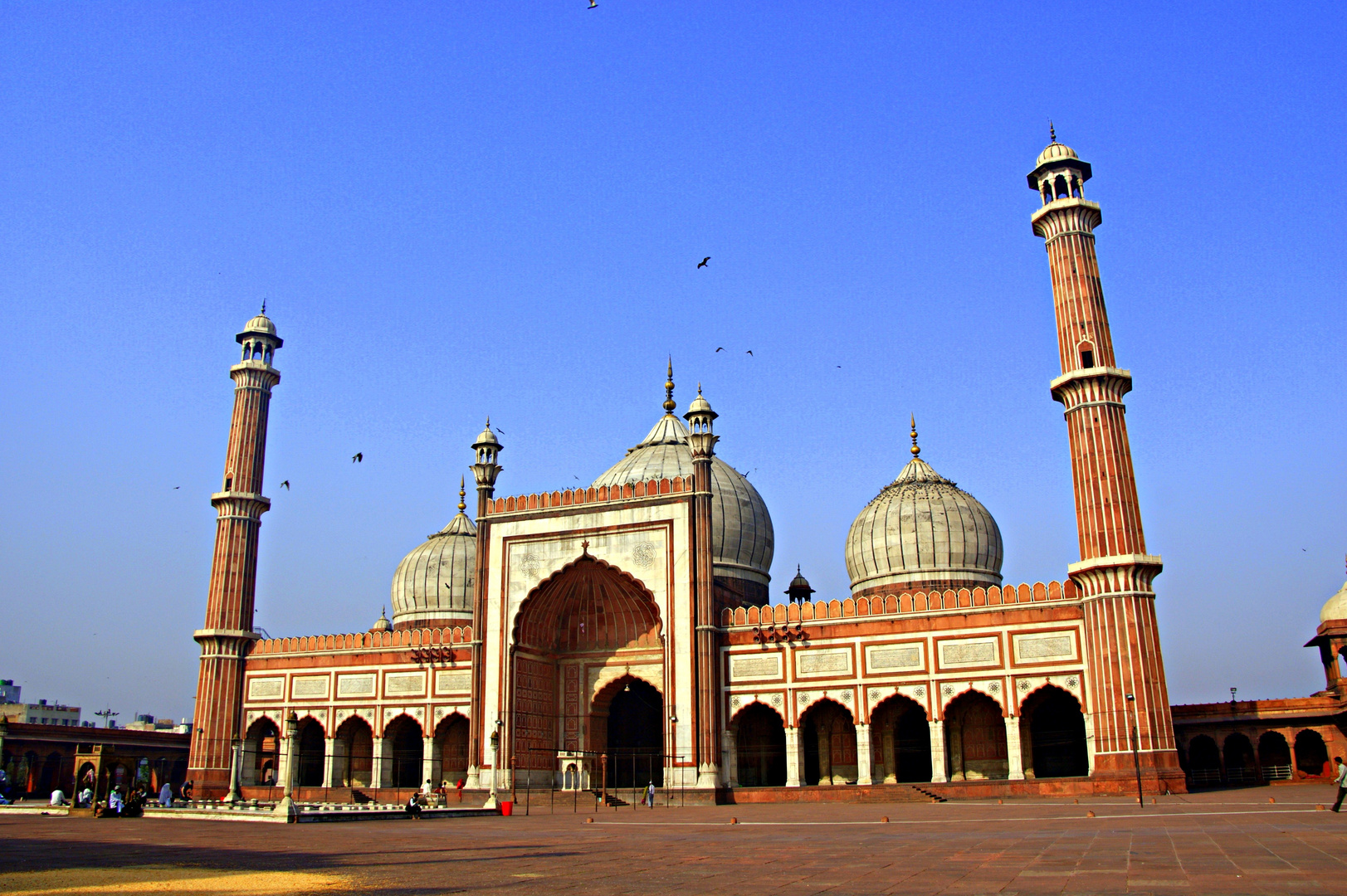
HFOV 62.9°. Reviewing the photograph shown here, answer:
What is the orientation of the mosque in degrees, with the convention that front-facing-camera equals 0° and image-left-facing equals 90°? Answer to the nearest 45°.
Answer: approximately 45°
